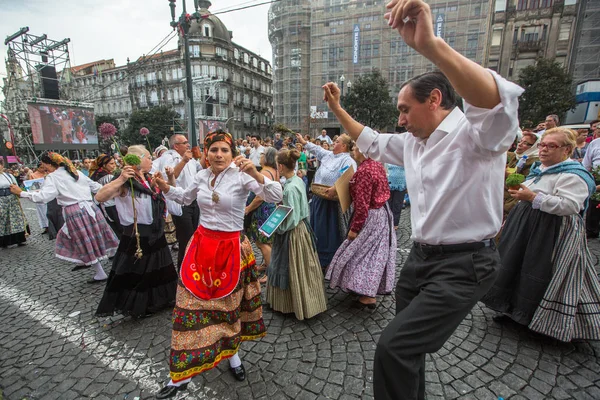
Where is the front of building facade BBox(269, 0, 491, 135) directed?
toward the camera

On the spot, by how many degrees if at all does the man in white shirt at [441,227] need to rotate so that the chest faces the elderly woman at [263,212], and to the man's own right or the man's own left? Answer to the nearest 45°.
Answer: approximately 90° to the man's own right

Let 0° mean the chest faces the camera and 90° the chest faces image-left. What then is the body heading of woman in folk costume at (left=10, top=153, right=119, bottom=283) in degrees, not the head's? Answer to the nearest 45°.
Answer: approximately 135°

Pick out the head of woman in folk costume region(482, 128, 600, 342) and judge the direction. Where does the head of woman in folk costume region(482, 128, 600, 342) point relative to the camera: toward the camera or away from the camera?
toward the camera

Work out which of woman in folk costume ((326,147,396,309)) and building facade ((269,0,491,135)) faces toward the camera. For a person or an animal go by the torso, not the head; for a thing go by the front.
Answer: the building facade

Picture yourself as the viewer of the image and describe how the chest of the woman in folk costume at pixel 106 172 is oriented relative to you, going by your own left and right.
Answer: facing to the right of the viewer

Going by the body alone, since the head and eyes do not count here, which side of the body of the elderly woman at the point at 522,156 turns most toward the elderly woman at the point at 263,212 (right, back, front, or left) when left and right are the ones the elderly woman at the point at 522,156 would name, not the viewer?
front

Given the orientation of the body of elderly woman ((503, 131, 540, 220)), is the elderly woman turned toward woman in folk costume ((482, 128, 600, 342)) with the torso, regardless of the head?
no

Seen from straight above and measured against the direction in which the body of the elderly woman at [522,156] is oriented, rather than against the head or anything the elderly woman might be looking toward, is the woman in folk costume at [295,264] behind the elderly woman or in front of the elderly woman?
in front

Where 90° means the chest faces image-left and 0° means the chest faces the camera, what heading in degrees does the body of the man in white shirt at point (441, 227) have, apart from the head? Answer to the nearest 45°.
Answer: approximately 45°

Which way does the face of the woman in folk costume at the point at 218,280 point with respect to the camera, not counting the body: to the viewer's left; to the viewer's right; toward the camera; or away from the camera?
toward the camera

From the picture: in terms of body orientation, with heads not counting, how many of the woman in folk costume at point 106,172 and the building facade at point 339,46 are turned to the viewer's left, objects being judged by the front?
0

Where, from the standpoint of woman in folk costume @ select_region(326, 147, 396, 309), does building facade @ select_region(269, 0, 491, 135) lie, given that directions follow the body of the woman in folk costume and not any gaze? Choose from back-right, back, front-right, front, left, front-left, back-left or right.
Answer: front-right

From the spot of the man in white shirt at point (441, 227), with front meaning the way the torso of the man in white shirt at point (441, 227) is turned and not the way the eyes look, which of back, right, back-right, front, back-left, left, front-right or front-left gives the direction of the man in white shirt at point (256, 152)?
right
